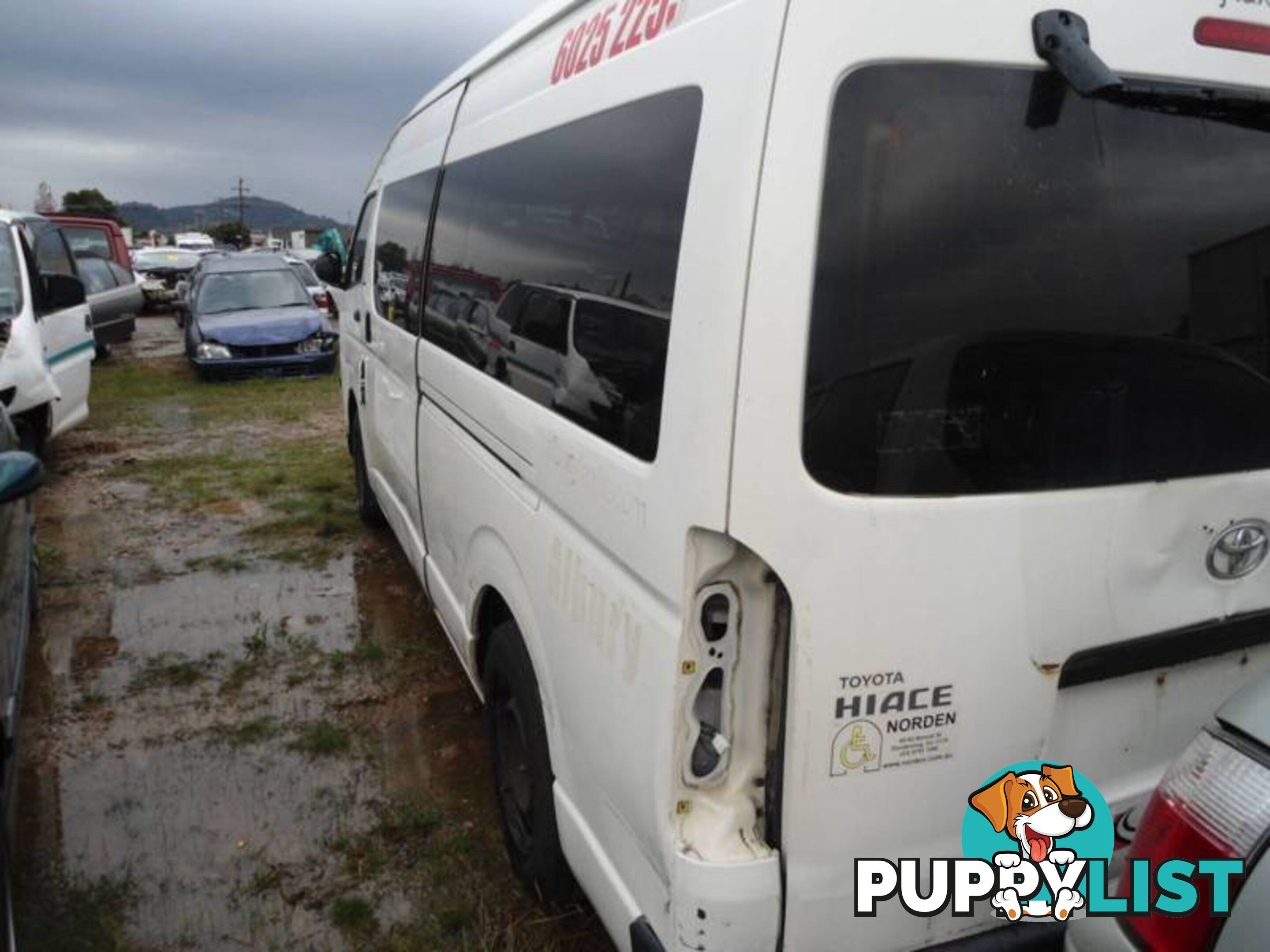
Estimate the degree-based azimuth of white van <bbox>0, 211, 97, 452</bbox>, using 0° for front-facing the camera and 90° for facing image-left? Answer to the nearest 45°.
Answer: approximately 45°

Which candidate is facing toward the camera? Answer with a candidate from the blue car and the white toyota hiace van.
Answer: the blue car

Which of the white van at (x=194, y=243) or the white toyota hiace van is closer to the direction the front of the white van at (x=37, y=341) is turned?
the white toyota hiace van

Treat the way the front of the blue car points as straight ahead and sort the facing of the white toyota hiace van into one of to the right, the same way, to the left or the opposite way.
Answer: the opposite way

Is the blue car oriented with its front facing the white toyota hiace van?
yes

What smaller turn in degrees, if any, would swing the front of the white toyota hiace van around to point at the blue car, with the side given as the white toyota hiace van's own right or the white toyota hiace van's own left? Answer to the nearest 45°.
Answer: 0° — it already faces it

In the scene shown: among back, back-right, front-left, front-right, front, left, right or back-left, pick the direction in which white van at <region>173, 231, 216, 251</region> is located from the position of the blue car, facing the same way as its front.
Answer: back

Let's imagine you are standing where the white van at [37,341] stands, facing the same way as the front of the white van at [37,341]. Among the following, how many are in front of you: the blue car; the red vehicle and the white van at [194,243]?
0

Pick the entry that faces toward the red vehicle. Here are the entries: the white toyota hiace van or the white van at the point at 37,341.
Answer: the white toyota hiace van

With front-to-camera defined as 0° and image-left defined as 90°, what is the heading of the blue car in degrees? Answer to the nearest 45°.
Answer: approximately 0°

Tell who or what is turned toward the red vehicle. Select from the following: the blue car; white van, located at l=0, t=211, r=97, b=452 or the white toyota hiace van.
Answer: the white toyota hiace van

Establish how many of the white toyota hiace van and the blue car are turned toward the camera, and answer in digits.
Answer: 1

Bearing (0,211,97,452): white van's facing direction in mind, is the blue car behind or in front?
behind

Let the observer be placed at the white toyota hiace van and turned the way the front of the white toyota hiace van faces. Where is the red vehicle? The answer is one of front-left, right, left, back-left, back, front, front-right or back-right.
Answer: front

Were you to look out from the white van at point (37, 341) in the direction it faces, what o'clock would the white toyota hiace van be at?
The white toyota hiace van is roughly at 10 o'clock from the white van.
